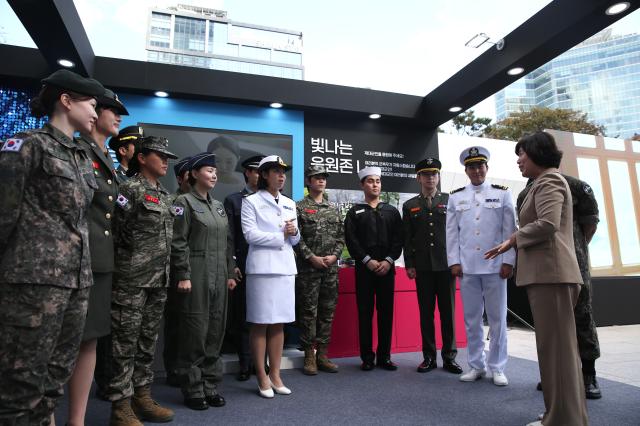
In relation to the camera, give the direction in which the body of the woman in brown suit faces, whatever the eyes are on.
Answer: to the viewer's left

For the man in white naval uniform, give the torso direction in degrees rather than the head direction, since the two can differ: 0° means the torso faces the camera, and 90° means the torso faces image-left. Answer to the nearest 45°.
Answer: approximately 0°

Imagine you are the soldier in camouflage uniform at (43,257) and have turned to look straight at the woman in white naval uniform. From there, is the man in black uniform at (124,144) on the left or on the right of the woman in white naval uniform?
left

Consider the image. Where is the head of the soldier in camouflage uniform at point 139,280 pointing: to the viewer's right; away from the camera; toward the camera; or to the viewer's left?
to the viewer's right

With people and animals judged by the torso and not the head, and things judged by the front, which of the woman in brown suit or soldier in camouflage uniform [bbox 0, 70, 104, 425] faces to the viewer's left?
the woman in brown suit

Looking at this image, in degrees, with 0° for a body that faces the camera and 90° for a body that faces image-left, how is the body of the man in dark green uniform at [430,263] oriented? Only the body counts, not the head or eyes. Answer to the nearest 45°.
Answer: approximately 0°

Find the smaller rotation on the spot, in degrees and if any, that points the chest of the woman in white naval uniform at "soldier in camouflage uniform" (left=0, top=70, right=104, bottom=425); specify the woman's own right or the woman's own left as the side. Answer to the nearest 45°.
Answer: approximately 90° to the woman's own right

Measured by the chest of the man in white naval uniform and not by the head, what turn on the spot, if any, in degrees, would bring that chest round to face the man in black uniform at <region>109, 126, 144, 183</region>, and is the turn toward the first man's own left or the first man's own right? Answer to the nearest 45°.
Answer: approximately 45° to the first man's own right

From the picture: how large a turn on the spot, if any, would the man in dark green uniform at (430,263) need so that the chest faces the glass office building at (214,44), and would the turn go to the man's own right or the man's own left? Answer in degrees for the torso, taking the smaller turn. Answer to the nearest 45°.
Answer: approximately 135° to the man's own right

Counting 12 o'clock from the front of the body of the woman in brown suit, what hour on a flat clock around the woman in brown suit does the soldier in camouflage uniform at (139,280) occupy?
The soldier in camouflage uniform is roughly at 11 o'clock from the woman in brown suit.

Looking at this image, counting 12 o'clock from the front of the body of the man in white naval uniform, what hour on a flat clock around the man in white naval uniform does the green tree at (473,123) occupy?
The green tree is roughly at 6 o'clock from the man in white naval uniform.

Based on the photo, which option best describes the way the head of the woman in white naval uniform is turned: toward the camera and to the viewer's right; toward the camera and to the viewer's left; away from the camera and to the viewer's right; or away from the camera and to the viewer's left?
toward the camera and to the viewer's right

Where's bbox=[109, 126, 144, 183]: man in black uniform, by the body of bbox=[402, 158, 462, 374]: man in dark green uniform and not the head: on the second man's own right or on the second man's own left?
on the second man's own right
